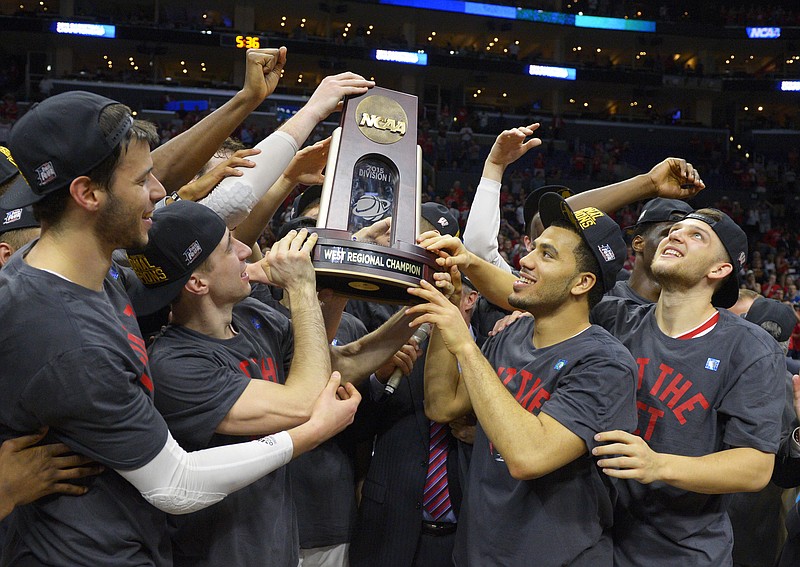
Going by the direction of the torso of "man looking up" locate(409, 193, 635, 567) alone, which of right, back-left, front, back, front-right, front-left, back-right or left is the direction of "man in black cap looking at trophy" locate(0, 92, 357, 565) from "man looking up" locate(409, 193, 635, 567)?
front

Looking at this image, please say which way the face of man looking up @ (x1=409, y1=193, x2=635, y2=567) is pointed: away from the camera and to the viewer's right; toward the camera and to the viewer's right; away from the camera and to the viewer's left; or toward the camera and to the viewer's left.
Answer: toward the camera and to the viewer's left

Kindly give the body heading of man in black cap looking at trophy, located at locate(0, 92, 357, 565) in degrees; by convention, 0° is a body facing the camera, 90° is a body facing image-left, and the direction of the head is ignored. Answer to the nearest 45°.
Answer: approximately 270°

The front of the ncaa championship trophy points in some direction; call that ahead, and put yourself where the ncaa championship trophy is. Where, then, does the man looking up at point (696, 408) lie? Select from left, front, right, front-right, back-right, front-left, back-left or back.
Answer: left

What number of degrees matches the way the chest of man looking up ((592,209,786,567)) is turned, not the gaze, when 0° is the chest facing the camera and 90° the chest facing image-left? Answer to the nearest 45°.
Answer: approximately 45°

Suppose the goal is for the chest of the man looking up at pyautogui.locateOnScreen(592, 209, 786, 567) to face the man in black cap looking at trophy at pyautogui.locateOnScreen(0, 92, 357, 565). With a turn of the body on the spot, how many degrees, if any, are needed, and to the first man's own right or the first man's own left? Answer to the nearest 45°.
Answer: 0° — they already face them

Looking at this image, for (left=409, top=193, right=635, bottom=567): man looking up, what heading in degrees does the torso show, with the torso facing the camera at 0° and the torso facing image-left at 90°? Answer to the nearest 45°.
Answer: approximately 45°

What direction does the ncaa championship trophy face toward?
toward the camera

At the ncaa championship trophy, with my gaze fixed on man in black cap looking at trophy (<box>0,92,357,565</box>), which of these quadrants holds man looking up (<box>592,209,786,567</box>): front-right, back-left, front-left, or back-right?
back-left

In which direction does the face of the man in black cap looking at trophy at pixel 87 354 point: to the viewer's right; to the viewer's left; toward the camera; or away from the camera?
to the viewer's right

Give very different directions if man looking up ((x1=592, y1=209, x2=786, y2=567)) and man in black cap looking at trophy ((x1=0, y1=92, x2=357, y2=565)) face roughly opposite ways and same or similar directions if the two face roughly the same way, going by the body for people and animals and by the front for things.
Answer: very different directions
